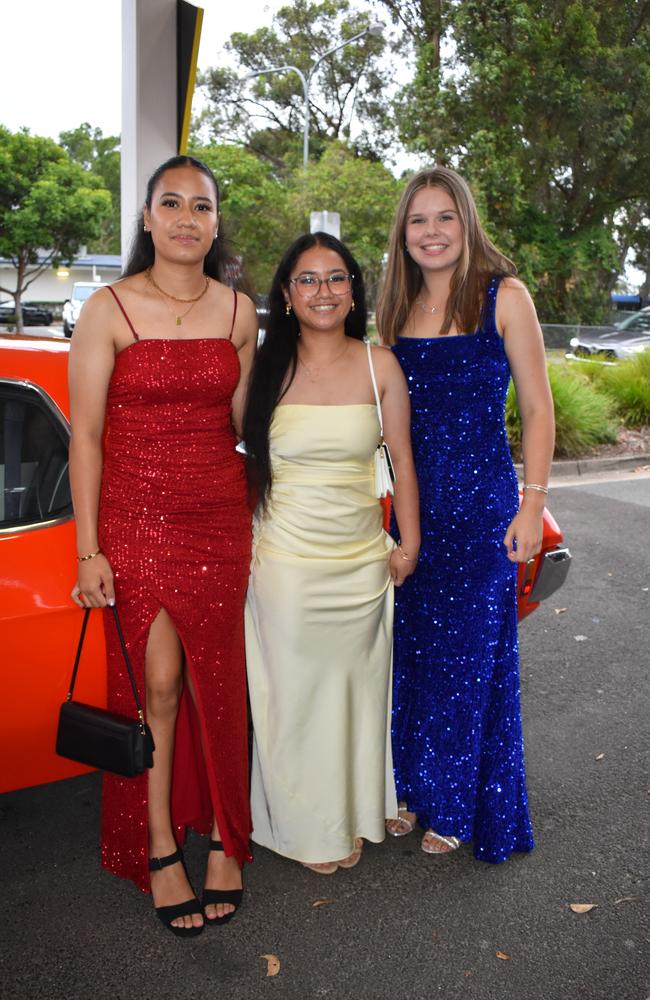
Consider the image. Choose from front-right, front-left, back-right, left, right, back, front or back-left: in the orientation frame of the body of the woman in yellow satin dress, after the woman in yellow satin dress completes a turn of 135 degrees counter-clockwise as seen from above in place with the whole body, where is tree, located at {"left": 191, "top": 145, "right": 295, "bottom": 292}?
front-left

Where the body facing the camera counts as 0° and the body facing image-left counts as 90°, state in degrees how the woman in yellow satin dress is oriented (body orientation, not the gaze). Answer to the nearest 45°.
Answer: approximately 0°

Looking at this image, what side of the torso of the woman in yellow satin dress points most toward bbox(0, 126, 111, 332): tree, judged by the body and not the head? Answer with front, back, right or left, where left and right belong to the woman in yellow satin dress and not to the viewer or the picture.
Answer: back

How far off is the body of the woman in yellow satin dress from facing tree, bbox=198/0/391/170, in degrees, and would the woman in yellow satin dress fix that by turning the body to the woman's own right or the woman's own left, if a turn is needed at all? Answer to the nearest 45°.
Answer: approximately 180°
